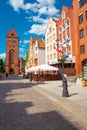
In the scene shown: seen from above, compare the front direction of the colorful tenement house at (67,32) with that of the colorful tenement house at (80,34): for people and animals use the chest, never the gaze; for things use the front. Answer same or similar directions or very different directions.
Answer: same or similar directions

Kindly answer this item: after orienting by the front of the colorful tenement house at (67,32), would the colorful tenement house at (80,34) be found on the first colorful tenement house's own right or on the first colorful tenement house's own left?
on the first colorful tenement house's own left

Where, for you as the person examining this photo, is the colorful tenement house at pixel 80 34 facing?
facing the viewer and to the left of the viewer

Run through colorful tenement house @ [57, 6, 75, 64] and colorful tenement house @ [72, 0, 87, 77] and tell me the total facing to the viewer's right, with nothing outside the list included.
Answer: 0

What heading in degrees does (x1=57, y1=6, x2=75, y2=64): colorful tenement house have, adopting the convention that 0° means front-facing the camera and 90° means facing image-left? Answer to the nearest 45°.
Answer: approximately 45°

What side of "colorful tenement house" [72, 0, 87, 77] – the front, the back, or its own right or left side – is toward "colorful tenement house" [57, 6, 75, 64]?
right
